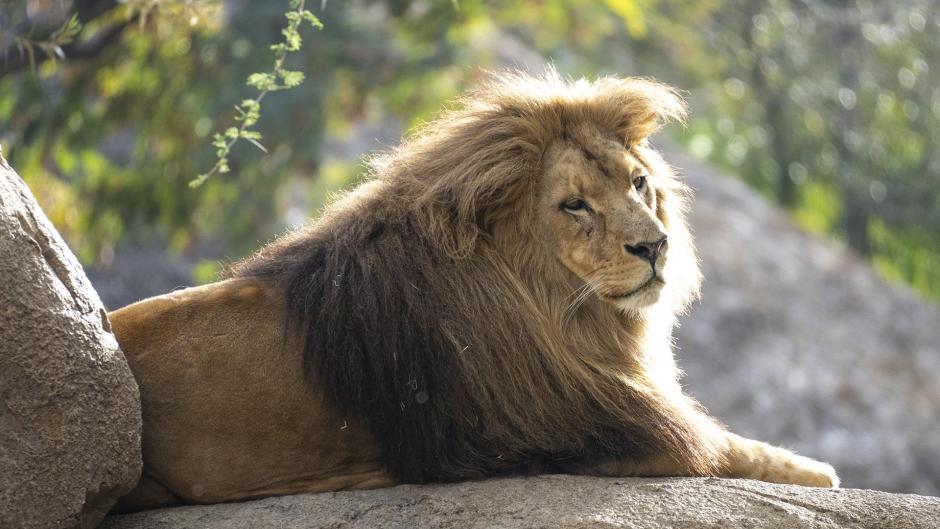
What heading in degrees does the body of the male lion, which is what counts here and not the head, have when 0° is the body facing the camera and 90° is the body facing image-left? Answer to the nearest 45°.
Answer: approximately 270°

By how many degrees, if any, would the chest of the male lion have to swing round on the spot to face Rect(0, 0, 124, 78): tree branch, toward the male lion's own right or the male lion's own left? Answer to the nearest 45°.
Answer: approximately 135° to the male lion's own left
